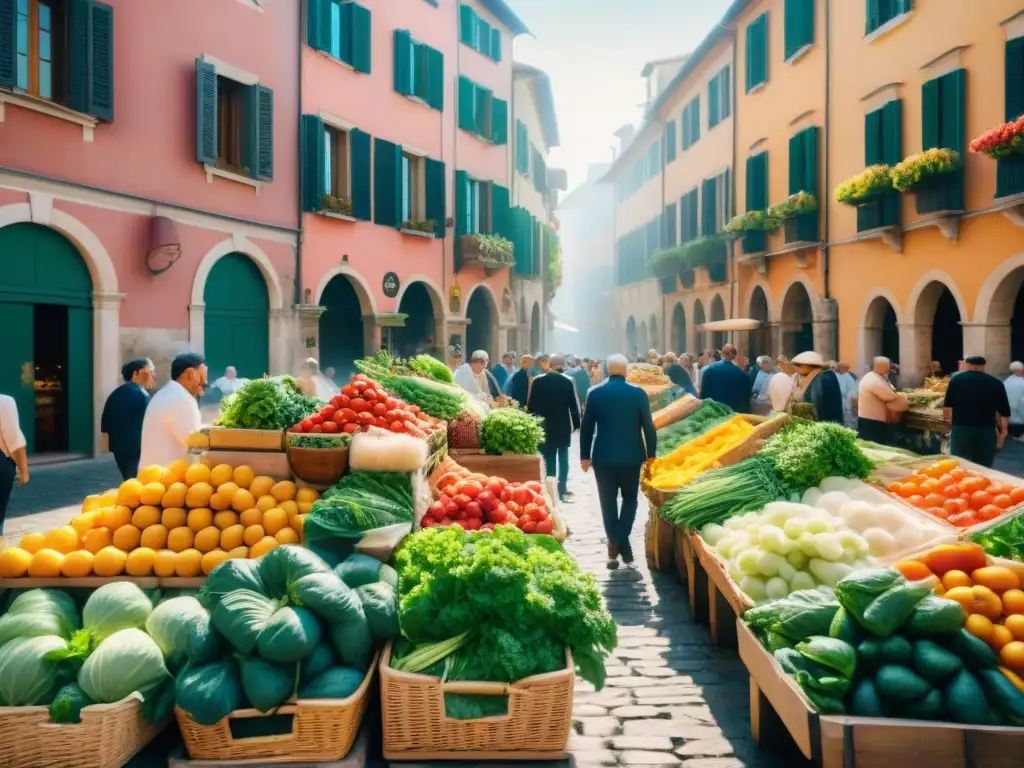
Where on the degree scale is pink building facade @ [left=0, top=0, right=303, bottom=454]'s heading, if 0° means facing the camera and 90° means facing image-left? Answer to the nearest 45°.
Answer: approximately 315°

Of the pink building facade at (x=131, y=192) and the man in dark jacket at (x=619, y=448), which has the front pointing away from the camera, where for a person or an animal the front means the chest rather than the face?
the man in dark jacket

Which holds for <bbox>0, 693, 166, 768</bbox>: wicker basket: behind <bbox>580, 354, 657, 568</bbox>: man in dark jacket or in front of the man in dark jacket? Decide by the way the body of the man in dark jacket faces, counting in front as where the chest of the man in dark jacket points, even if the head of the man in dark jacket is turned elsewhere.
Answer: behind

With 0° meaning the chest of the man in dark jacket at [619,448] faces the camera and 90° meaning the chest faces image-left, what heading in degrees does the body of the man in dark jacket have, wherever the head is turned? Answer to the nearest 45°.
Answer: approximately 180°

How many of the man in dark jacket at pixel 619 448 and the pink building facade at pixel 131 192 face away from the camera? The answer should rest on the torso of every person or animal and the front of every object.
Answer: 1

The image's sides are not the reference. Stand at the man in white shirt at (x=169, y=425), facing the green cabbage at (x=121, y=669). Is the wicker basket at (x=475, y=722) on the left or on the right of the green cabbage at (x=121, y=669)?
left

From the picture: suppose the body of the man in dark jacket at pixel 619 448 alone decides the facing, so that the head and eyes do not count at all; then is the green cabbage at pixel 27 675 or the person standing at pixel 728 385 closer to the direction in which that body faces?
the person standing

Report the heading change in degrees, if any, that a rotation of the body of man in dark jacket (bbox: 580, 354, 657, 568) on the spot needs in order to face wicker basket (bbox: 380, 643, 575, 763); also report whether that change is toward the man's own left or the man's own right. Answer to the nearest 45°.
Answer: approximately 180°

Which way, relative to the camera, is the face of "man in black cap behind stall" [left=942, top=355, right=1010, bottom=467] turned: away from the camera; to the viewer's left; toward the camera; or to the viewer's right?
away from the camera

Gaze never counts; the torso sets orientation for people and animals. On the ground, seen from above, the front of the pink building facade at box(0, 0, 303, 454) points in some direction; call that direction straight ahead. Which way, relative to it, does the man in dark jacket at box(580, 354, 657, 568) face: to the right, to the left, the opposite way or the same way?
to the left

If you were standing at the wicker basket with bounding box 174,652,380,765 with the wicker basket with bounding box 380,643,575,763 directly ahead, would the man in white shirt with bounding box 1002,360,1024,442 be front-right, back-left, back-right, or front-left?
front-left

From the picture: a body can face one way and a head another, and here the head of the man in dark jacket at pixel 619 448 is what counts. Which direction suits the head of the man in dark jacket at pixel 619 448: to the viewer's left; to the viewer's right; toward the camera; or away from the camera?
away from the camera

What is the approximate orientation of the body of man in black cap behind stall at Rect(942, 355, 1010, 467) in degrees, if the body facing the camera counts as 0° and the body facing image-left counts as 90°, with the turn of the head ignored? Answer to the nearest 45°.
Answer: approximately 180°
